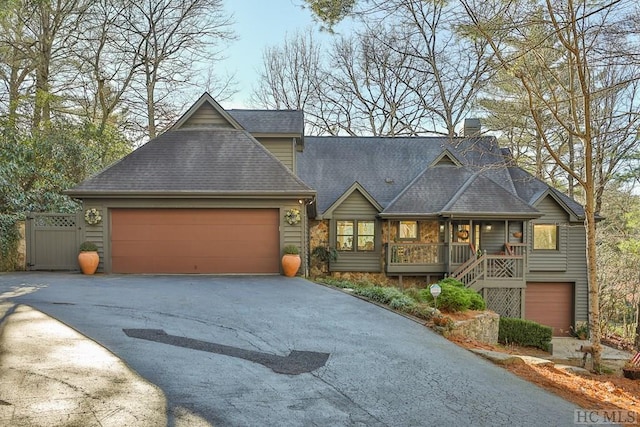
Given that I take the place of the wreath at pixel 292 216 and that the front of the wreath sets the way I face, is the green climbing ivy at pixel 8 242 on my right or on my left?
on my right

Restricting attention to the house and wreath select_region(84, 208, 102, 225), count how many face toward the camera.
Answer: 2

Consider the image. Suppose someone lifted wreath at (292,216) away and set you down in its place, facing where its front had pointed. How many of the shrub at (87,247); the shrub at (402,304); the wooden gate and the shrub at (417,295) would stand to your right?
2

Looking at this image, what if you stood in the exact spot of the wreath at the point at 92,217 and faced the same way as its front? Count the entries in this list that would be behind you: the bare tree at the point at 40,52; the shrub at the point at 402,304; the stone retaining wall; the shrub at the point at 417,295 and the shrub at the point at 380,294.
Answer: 1

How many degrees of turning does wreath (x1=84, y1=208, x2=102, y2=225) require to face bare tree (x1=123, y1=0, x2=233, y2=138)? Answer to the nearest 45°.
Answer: approximately 180°

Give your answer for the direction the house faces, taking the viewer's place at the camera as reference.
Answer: facing the viewer

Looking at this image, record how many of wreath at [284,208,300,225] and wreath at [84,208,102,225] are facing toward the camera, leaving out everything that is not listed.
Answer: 2

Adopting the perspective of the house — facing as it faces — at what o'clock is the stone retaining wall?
The stone retaining wall is roughly at 11 o'clock from the house.

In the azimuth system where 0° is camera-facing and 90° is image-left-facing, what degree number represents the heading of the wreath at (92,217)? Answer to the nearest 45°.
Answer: approximately 0°

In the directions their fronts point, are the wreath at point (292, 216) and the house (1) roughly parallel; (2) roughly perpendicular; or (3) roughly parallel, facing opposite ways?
roughly parallel

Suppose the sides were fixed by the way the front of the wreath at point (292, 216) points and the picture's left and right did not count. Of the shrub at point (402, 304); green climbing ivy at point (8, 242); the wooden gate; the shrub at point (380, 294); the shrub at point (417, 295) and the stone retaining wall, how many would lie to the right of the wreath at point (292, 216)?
2

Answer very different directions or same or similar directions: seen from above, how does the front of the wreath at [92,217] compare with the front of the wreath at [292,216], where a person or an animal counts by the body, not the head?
same or similar directions
